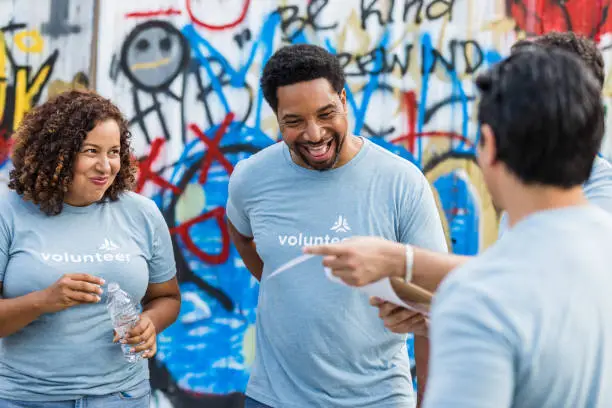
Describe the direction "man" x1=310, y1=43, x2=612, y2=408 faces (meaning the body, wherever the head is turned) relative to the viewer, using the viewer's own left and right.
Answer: facing away from the viewer and to the left of the viewer

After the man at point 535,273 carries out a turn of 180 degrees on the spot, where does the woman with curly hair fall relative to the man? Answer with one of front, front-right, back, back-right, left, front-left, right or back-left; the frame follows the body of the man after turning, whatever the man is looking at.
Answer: back

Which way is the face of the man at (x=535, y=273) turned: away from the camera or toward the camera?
away from the camera

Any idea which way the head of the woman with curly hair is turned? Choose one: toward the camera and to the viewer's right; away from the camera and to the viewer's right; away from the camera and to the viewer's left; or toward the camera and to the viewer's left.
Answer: toward the camera and to the viewer's right
